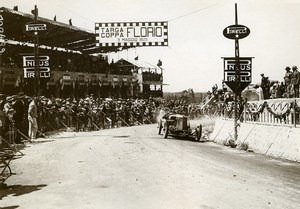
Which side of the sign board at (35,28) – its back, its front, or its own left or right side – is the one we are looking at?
front

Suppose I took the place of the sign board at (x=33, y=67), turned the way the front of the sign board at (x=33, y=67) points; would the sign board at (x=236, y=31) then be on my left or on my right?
on my left

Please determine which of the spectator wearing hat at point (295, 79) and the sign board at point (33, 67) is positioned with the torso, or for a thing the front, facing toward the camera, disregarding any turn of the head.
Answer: the sign board

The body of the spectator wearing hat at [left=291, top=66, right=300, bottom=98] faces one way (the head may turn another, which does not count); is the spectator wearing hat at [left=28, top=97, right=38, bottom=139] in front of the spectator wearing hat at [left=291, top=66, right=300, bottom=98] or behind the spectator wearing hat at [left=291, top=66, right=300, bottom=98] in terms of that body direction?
in front

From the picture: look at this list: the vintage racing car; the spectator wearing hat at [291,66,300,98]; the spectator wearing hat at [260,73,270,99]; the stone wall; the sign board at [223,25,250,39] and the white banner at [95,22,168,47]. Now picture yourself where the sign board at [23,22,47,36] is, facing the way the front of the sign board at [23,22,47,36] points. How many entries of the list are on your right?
0

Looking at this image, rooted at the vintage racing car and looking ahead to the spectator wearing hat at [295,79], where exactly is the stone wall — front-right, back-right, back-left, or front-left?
front-right

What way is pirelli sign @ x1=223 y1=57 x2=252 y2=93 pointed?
toward the camera

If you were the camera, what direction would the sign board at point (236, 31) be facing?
facing the viewer

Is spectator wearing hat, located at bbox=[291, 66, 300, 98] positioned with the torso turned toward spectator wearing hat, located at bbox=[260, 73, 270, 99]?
no

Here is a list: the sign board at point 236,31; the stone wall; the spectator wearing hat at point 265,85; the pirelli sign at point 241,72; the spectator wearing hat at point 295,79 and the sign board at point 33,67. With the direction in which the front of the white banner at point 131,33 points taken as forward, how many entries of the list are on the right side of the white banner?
1

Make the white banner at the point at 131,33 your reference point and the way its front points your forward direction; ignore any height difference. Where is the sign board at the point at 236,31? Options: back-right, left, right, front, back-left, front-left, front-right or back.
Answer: front-left

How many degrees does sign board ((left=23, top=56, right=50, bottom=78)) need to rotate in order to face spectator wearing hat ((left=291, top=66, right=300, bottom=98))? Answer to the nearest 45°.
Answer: approximately 90° to its left

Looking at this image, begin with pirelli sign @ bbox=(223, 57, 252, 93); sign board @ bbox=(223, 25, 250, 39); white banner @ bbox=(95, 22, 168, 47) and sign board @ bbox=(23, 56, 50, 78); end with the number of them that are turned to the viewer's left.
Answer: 0

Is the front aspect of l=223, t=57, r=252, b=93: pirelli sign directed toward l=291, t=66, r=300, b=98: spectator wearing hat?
no

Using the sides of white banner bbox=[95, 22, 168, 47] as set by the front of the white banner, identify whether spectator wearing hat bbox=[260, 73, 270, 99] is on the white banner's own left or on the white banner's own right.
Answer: on the white banner's own left

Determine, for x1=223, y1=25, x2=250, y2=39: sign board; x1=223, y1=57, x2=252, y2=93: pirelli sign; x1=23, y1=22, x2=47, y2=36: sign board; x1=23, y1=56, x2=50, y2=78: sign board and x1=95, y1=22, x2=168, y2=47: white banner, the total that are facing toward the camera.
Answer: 5

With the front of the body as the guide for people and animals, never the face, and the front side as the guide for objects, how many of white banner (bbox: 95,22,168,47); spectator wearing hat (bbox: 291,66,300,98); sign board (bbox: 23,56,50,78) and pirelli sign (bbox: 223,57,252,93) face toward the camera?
3
